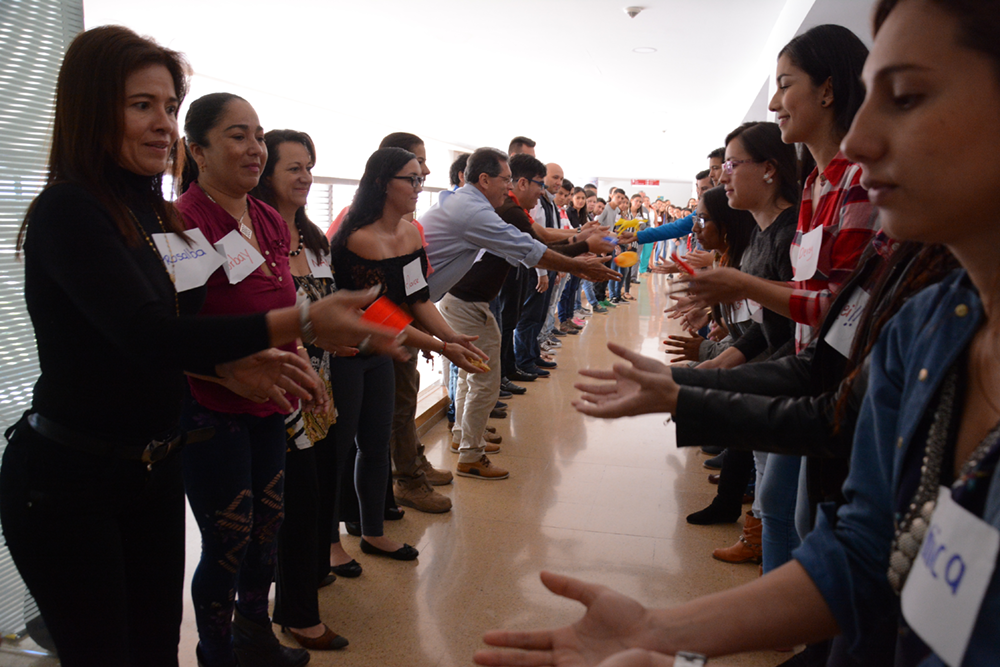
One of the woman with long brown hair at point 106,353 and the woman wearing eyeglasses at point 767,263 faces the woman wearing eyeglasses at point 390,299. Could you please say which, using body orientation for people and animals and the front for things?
the woman wearing eyeglasses at point 767,263

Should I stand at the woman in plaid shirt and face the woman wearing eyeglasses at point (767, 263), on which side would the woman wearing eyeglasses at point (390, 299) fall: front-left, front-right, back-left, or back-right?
front-left

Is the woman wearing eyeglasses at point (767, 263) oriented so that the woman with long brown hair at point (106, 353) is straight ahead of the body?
no

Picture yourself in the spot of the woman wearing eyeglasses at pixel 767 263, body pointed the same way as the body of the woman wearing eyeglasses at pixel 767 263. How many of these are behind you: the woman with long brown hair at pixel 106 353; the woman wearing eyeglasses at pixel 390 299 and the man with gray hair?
0

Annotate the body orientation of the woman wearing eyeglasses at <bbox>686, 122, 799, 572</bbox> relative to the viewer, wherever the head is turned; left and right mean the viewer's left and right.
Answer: facing to the left of the viewer

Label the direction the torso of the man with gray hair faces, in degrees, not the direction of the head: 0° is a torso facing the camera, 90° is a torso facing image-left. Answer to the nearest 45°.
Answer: approximately 270°

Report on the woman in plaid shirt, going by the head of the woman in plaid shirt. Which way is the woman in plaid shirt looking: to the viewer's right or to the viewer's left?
to the viewer's left

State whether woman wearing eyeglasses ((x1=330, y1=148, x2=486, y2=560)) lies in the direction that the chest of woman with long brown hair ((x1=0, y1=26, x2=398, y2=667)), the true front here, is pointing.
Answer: no

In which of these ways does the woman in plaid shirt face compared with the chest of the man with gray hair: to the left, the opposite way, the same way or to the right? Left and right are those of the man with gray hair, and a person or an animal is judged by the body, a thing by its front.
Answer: the opposite way

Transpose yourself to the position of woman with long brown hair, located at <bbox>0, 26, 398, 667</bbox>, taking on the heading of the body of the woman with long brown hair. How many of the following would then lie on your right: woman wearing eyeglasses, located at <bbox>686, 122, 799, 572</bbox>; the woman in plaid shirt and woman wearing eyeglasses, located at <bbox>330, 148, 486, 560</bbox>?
0

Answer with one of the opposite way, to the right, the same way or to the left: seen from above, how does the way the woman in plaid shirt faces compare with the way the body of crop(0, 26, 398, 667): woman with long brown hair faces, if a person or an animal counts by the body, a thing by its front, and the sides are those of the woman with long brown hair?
the opposite way

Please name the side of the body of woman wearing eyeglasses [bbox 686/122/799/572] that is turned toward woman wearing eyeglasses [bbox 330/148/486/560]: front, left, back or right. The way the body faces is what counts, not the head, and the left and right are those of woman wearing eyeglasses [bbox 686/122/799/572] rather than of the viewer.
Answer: front

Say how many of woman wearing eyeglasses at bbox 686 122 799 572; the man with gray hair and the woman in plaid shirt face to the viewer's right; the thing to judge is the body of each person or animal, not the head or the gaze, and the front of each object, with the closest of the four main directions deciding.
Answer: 1

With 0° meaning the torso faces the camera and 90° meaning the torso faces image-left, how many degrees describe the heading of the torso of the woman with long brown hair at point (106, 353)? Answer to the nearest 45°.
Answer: approximately 315°

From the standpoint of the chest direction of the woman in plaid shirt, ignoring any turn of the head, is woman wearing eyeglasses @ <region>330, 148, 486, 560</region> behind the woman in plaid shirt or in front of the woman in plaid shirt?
in front

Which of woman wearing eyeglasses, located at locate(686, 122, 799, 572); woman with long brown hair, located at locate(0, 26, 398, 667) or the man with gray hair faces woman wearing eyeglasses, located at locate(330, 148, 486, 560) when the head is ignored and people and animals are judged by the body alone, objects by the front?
woman wearing eyeglasses, located at locate(686, 122, 799, 572)

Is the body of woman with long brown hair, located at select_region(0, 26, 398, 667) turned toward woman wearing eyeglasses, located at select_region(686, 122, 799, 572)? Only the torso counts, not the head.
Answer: no

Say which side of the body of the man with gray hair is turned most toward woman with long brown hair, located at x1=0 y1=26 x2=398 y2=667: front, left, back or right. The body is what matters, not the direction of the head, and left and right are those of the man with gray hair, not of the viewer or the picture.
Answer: right

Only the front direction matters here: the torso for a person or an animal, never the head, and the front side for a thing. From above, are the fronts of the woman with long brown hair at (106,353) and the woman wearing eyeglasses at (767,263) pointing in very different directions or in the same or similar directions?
very different directions

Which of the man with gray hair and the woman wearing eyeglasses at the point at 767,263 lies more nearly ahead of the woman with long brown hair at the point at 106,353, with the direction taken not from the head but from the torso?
the woman wearing eyeglasses
